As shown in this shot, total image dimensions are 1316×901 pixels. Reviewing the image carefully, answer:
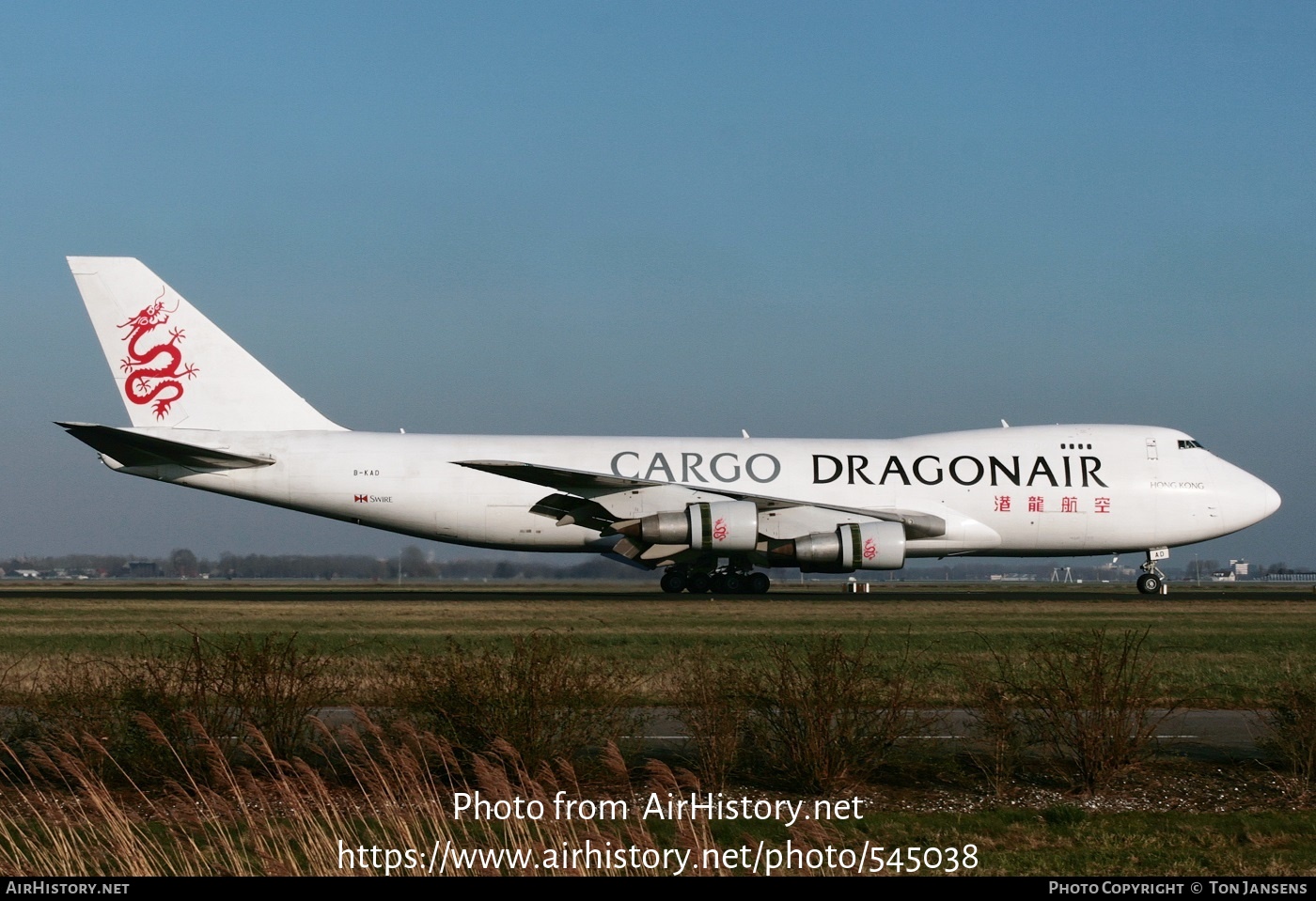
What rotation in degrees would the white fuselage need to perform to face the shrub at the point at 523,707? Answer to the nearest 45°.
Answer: approximately 90° to its right

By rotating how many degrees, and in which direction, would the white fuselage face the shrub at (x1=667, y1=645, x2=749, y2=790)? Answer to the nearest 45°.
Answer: approximately 90° to its right

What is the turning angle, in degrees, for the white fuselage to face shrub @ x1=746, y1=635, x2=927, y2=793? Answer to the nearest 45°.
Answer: approximately 90° to its right

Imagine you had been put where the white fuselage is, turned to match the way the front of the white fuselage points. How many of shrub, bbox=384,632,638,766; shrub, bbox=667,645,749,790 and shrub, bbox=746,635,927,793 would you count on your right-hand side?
3

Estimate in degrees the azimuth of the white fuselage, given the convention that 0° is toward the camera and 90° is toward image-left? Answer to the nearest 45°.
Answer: approximately 270°
